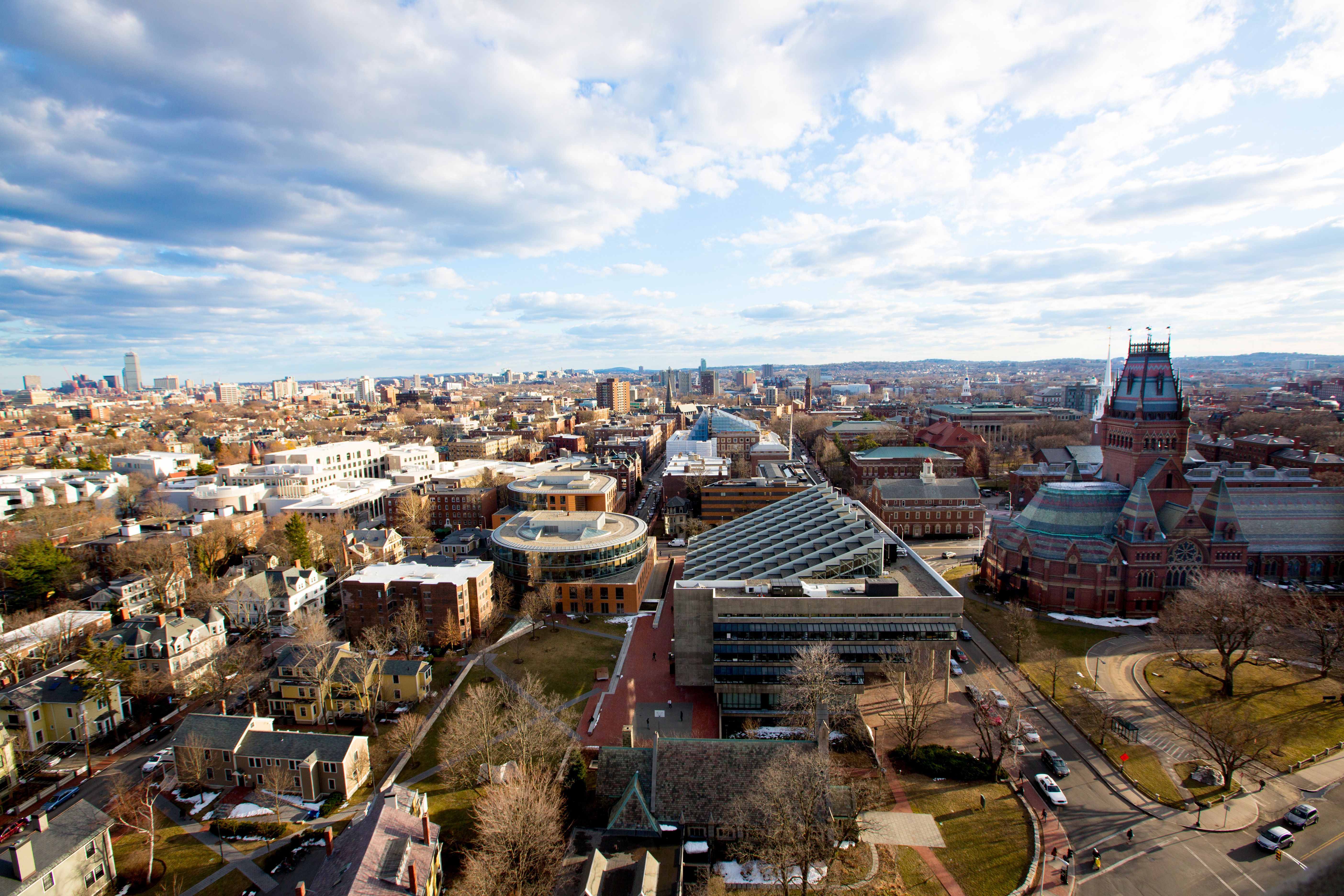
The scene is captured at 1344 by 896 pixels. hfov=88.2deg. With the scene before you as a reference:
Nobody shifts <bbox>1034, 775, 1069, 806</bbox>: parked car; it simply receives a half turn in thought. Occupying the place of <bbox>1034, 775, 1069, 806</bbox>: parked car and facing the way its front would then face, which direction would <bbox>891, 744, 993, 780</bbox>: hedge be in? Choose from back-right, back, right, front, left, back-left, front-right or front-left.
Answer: front-left

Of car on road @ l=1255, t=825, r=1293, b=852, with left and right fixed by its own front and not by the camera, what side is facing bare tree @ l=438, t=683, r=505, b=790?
front

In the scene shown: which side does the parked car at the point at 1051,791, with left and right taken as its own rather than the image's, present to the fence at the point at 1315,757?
left

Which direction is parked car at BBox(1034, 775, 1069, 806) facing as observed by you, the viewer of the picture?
facing the viewer and to the right of the viewer

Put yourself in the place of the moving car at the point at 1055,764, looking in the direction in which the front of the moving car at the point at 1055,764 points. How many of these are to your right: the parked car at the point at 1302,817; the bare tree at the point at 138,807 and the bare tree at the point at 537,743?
2

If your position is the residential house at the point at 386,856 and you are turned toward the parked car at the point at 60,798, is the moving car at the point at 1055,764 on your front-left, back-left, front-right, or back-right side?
back-right

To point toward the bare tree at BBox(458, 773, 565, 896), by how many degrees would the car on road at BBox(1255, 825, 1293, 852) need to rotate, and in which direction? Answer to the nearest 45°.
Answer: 0° — it already faces it

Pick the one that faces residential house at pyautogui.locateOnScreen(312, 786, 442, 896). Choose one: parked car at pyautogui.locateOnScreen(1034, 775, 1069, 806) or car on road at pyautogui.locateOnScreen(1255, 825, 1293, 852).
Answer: car on road at pyautogui.locateOnScreen(1255, 825, 1293, 852)

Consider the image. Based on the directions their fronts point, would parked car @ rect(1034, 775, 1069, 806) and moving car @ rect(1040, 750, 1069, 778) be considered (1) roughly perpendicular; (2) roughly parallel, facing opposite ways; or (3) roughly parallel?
roughly parallel

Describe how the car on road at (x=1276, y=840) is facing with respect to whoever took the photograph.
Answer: facing the viewer and to the left of the viewer

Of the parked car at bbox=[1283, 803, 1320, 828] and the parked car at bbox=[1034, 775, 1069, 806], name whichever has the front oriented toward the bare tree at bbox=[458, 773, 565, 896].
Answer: the parked car at bbox=[1283, 803, 1320, 828]

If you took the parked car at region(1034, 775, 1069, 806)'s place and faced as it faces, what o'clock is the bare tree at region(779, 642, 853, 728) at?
The bare tree is roughly at 4 o'clock from the parked car.

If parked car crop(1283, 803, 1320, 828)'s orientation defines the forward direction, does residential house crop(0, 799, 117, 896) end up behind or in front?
in front

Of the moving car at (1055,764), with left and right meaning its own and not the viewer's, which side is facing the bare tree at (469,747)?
right

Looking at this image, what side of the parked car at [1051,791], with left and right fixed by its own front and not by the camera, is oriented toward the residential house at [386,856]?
right

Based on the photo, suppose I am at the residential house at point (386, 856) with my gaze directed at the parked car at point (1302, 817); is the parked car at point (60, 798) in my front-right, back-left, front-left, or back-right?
back-left

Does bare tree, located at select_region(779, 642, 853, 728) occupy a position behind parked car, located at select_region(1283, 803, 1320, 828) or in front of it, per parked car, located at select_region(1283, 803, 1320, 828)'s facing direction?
in front

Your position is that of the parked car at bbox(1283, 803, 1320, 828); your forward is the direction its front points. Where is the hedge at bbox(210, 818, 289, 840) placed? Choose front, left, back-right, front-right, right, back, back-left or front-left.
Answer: front
